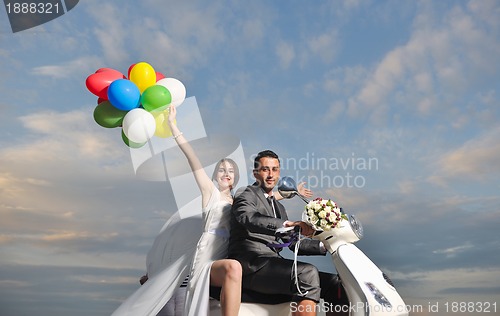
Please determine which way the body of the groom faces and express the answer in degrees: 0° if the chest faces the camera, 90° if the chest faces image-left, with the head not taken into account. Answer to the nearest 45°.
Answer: approximately 315°

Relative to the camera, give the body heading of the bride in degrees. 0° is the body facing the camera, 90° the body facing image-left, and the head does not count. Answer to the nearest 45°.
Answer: approximately 315°

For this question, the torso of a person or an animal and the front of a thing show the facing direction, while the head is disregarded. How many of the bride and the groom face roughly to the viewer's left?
0
